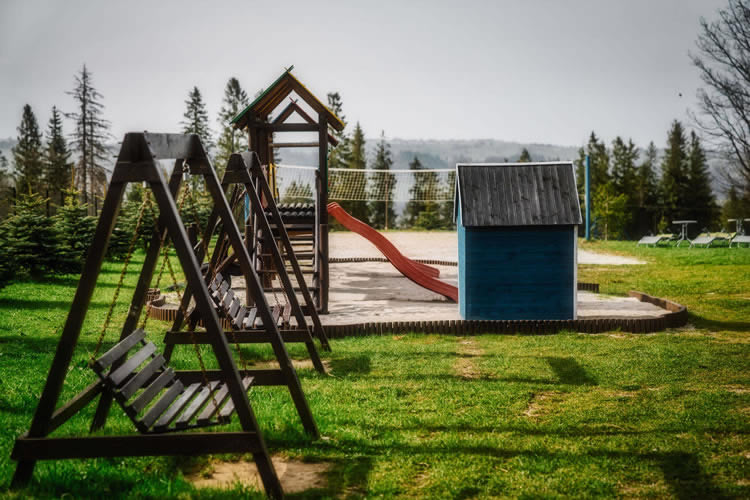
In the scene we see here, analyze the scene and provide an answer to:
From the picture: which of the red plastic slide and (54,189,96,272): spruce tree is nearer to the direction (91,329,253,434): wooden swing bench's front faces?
the red plastic slide

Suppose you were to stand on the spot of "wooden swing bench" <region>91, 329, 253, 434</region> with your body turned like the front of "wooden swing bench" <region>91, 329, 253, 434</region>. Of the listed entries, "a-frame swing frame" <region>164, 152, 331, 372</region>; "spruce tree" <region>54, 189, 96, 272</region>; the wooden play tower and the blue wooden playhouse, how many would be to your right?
0

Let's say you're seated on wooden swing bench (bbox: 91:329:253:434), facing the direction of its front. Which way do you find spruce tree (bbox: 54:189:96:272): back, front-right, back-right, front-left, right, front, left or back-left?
left

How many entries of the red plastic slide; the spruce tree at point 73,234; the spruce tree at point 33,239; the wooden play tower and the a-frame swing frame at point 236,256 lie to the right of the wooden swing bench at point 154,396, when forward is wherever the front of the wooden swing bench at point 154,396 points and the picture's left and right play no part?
0

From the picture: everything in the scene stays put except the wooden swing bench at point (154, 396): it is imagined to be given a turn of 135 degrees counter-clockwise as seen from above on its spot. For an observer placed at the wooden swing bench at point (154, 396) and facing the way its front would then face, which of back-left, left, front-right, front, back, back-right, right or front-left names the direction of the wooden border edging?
right

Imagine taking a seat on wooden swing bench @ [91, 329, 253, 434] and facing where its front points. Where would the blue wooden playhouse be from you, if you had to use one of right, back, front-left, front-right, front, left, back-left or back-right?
front-left

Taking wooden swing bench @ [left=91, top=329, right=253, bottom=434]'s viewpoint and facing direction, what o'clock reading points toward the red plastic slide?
The red plastic slide is roughly at 10 o'clock from the wooden swing bench.

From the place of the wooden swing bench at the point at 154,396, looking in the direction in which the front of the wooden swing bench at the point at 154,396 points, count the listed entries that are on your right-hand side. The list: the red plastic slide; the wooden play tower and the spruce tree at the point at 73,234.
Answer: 0

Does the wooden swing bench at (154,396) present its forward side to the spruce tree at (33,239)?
no

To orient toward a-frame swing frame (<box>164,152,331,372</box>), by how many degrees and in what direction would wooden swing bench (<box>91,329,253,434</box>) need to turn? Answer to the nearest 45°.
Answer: approximately 90° to its left

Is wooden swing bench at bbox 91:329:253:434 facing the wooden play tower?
no

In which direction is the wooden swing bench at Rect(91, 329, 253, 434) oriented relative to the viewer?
to the viewer's right

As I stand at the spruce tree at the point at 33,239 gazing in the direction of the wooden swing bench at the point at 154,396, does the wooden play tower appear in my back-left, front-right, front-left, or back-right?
front-left
